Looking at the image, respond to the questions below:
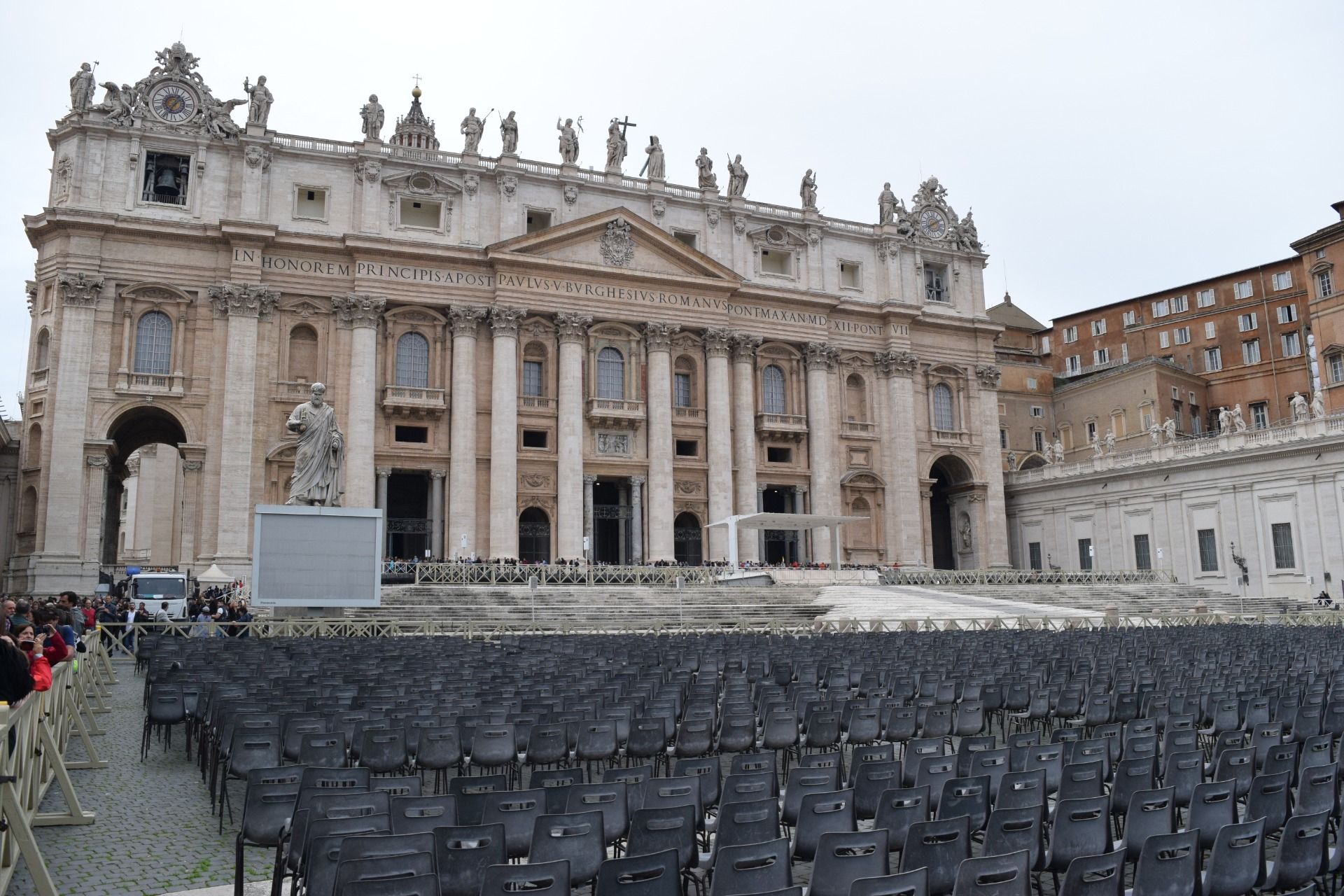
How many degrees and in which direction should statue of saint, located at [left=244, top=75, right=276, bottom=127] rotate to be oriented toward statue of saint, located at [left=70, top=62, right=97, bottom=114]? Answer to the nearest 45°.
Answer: approximately 90° to its right

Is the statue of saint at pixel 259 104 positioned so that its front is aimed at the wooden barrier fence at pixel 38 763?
yes

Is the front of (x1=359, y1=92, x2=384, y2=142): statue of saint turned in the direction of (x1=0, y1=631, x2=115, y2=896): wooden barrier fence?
yes

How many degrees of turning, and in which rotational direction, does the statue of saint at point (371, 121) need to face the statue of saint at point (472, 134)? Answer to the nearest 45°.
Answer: approximately 90° to its left

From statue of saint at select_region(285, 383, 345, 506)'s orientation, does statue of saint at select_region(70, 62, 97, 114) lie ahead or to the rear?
to the rear

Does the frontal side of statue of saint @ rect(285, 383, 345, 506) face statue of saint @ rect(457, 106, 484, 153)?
no

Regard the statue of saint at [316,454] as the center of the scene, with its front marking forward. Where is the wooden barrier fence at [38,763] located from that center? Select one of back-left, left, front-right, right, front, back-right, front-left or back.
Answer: front

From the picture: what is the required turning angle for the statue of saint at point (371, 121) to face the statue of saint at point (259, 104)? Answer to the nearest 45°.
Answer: approximately 90° to its right

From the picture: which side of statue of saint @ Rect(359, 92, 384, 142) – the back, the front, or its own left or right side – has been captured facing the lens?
front

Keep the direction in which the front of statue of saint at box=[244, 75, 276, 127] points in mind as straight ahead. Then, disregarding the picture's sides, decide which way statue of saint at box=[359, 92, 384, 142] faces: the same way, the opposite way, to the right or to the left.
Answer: the same way

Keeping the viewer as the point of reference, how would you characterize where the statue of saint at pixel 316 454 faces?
facing the viewer

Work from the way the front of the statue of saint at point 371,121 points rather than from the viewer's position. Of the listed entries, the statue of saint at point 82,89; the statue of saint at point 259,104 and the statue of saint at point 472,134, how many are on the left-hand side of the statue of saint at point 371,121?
1

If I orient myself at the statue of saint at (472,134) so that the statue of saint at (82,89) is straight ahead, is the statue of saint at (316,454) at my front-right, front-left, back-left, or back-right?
front-left

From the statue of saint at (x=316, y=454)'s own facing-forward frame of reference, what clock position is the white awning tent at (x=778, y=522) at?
The white awning tent is roughly at 8 o'clock from the statue of saint.

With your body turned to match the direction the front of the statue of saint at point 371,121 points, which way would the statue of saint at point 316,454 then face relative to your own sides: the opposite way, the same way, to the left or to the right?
the same way

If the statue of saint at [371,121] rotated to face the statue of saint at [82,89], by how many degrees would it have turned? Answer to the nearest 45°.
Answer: approximately 90° to its right
